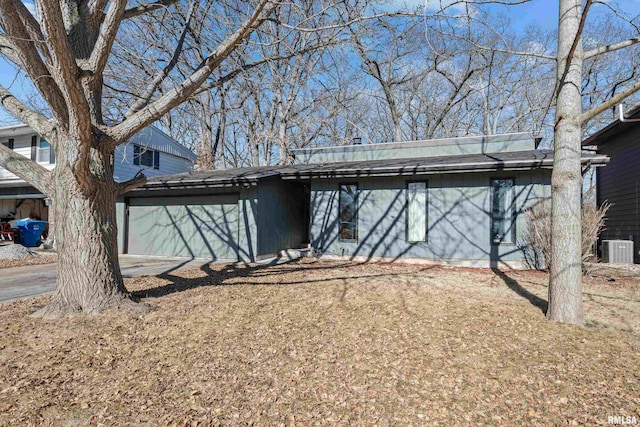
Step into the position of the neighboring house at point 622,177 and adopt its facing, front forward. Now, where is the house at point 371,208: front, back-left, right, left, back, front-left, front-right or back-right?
front-right

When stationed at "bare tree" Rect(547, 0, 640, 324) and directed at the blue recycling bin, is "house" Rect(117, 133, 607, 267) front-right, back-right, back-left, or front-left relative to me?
front-right

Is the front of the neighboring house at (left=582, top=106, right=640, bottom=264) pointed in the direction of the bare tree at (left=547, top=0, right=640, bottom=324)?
yes

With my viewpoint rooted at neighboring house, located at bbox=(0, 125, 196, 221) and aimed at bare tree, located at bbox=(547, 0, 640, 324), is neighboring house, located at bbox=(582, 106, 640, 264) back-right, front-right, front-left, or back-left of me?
front-left

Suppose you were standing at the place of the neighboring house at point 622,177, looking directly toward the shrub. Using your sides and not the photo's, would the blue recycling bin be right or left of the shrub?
right

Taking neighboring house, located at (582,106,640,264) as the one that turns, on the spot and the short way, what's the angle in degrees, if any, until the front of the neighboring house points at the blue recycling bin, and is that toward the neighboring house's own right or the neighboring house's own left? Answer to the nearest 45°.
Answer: approximately 45° to the neighboring house's own right

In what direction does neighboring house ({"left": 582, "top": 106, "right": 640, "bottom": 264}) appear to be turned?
toward the camera

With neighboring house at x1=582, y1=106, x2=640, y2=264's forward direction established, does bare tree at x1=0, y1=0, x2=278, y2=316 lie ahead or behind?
ahead

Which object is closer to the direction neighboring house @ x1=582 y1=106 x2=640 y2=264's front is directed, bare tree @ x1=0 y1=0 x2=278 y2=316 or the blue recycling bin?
the bare tree

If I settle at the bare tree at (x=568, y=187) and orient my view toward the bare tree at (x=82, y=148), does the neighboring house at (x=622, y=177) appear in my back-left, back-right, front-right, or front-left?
back-right
